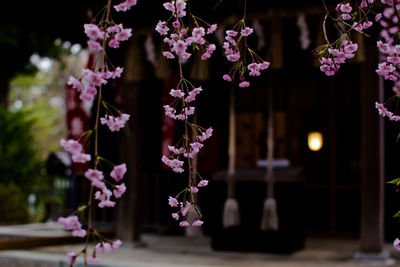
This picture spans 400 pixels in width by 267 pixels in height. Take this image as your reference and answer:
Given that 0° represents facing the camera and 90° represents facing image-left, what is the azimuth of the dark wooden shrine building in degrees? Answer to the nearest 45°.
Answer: approximately 0°

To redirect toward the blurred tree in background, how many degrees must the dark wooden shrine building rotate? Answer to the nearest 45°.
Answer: approximately 135° to its right
